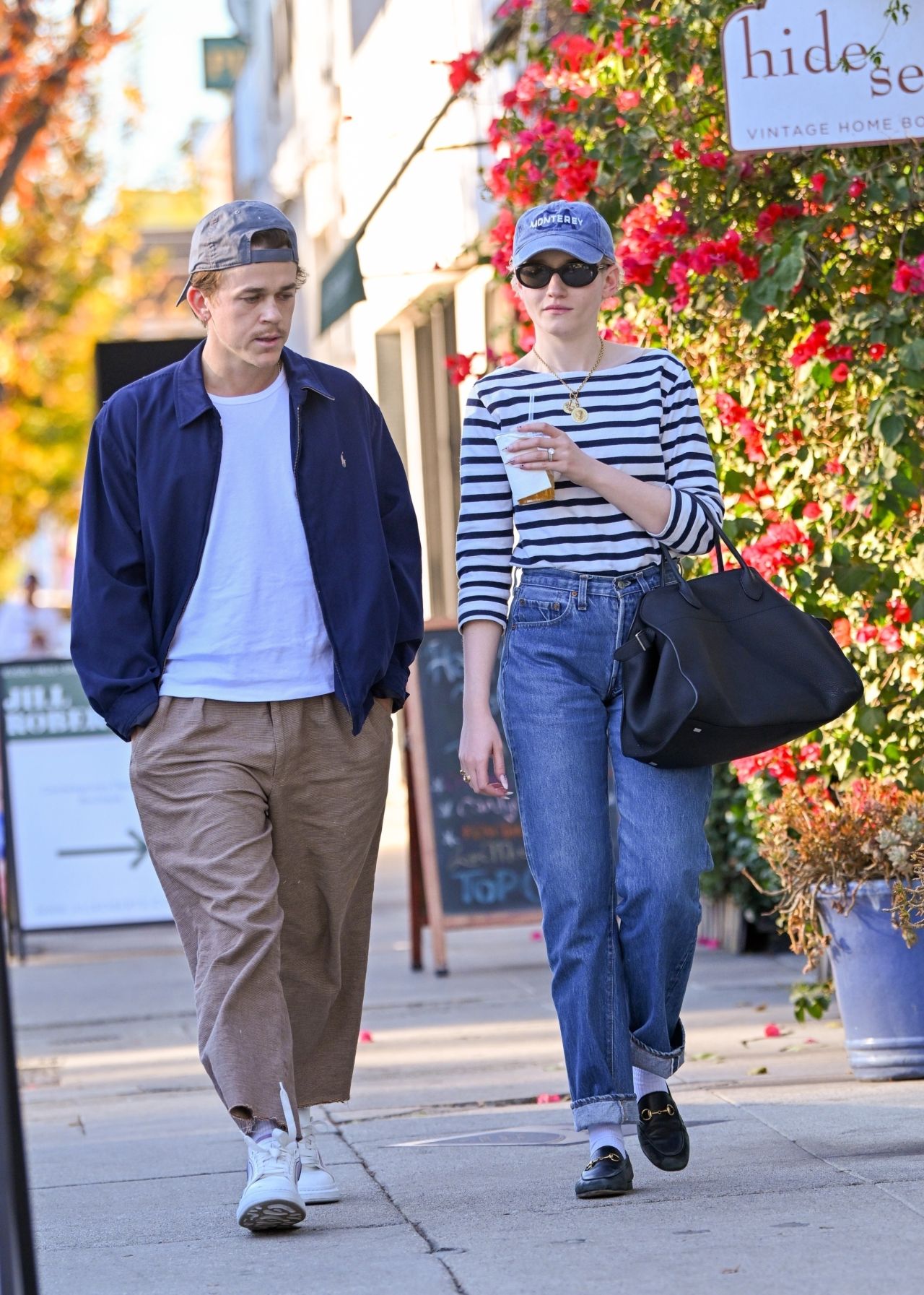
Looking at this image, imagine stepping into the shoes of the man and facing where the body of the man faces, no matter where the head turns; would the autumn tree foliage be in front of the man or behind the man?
behind

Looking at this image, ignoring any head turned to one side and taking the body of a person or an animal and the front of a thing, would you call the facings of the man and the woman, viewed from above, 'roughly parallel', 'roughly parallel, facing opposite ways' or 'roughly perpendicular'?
roughly parallel

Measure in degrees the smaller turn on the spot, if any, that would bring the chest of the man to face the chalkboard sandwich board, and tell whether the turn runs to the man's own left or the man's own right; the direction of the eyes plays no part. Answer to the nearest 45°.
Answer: approximately 180°

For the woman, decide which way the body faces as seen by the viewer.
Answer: toward the camera

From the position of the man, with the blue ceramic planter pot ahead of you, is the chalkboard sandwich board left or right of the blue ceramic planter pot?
left

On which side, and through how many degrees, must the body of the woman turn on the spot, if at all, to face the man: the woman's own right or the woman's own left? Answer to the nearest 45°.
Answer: approximately 90° to the woman's own right

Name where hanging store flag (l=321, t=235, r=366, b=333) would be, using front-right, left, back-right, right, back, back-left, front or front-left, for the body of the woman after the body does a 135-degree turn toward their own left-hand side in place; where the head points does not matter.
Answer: front-left

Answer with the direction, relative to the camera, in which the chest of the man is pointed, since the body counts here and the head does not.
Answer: toward the camera

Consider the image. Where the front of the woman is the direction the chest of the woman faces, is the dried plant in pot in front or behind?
behind

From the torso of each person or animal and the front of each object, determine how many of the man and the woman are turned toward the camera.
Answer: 2

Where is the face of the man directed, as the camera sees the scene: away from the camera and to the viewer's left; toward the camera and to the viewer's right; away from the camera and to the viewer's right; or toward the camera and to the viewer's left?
toward the camera and to the viewer's right

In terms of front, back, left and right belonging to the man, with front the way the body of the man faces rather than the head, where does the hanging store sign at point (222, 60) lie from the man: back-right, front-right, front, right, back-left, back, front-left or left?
back

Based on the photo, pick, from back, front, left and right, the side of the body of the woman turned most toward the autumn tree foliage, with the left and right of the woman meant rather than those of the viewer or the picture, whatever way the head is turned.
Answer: back
